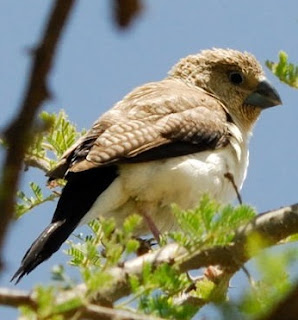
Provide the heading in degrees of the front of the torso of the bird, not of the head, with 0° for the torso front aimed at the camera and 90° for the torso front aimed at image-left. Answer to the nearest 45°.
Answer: approximately 270°
